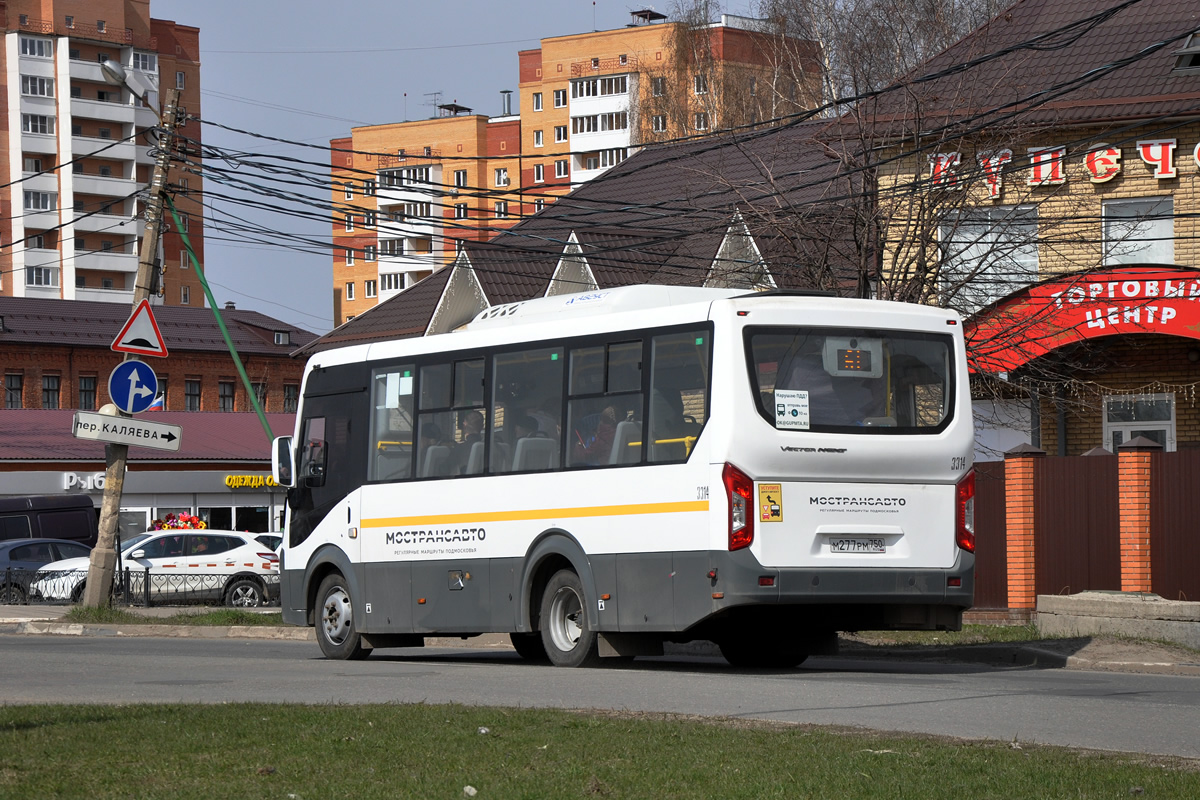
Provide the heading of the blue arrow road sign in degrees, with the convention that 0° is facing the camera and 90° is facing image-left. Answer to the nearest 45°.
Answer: approximately 0°

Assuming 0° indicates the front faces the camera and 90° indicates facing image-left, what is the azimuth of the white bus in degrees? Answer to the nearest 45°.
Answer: approximately 135°

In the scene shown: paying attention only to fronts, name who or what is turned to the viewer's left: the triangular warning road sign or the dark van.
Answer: the dark van

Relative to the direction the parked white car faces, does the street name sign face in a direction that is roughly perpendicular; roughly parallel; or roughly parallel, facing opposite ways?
roughly perpendicular

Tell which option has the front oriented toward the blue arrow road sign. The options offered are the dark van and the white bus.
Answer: the white bus

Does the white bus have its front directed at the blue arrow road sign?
yes

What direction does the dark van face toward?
to the viewer's left
